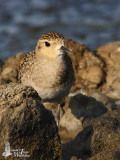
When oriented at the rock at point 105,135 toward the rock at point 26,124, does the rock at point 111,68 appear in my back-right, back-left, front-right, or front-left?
back-right

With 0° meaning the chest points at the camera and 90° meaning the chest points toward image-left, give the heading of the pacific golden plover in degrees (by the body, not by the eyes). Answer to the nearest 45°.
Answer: approximately 315°

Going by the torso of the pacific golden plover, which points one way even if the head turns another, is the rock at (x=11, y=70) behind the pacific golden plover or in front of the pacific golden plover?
behind

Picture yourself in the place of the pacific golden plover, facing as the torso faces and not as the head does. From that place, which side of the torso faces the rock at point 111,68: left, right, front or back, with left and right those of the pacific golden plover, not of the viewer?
left

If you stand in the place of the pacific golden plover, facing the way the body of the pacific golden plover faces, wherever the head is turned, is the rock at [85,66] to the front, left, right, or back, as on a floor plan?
left

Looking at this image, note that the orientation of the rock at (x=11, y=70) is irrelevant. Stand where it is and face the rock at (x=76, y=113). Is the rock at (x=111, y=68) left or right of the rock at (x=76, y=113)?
left
